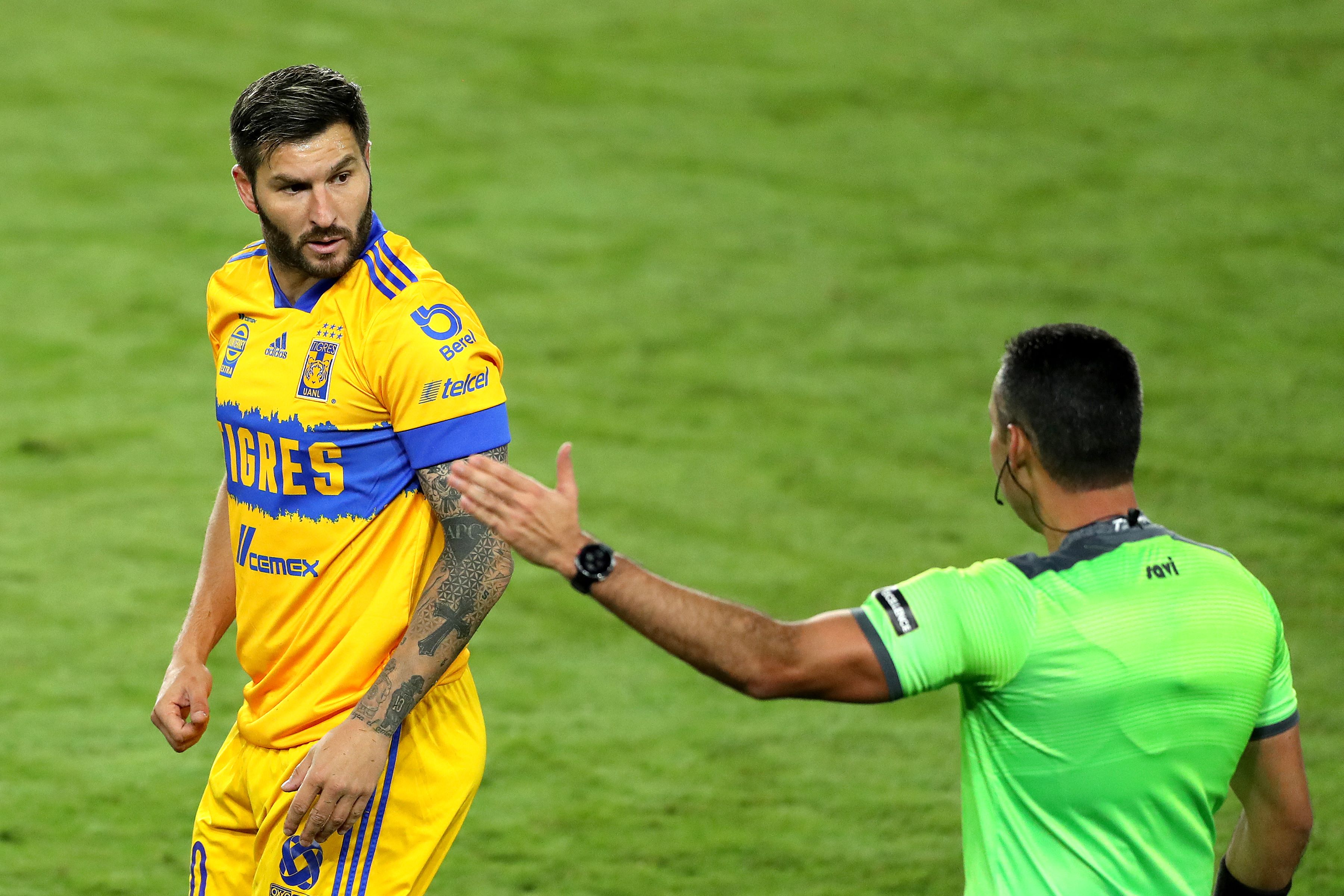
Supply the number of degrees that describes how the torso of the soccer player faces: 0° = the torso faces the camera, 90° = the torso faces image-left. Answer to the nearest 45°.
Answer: approximately 45°

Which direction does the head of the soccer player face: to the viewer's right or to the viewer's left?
to the viewer's right

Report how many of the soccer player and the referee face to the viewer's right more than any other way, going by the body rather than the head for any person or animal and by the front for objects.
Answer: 0

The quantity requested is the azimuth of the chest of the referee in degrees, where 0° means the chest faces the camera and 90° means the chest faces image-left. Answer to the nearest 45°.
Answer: approximately 135°

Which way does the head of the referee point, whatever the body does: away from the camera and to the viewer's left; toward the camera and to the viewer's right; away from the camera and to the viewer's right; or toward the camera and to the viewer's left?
away from the camera and to the viewer's left

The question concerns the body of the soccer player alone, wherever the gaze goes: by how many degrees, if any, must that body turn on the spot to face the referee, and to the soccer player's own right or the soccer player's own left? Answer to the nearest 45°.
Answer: approximately 90° to the soccer player's own left
